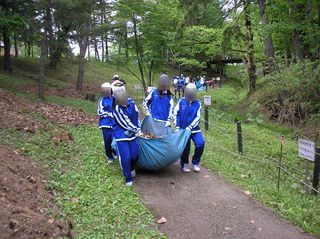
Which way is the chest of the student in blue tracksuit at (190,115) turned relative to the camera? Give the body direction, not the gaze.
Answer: toward the camera

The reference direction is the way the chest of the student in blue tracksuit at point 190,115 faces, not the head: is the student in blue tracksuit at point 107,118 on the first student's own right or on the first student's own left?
on the first student's own right

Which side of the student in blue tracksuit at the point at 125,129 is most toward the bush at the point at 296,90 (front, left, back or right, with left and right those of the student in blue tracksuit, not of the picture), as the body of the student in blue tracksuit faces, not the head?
left

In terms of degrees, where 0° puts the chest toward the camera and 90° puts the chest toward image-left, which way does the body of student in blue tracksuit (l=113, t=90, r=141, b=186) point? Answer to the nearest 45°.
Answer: approximately 315°

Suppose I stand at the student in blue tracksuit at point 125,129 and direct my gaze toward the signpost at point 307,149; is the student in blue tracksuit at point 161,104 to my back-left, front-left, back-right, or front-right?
front-left

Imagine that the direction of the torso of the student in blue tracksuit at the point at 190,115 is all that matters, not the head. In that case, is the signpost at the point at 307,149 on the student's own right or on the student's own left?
on the student's own left

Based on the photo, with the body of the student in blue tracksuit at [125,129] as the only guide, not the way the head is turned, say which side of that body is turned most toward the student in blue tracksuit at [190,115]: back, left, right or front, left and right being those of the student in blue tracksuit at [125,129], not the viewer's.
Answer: left

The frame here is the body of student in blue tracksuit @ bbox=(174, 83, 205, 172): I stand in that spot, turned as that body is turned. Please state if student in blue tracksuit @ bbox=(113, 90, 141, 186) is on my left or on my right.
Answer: on my right

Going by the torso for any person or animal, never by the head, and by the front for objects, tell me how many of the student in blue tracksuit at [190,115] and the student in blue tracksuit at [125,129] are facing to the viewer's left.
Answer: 0

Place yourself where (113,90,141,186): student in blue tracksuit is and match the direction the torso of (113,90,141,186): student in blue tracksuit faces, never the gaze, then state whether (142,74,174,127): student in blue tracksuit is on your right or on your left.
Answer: on your left
